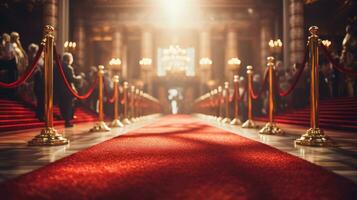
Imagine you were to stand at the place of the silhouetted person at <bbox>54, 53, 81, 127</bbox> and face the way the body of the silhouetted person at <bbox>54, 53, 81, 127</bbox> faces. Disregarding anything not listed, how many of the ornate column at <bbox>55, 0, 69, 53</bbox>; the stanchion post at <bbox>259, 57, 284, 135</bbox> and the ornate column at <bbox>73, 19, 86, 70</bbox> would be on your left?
2

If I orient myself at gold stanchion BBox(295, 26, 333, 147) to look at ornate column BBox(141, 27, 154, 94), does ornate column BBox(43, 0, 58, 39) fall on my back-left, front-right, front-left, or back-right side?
front-left

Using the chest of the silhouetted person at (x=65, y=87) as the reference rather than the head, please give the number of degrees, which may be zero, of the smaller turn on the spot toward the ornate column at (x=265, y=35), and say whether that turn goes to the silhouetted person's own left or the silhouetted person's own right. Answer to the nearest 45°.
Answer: approximately 45° to the silhouetted person's own left

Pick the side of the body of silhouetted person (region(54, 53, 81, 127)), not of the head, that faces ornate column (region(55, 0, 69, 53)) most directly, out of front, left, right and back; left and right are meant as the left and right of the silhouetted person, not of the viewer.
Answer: left

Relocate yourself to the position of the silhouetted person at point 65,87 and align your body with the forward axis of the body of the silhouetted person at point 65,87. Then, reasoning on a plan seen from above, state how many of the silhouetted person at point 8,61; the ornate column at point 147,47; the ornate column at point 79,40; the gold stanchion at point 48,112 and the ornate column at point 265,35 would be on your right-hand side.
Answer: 1

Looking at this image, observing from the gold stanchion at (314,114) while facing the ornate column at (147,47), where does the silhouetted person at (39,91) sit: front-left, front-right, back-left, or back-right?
front-left

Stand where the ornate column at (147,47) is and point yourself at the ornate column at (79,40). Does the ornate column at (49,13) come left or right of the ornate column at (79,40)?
left

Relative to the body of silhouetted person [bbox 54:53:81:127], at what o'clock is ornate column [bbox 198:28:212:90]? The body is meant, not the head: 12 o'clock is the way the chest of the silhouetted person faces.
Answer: The ornate column is roughly at 10 o'clock from the silhouetted person.

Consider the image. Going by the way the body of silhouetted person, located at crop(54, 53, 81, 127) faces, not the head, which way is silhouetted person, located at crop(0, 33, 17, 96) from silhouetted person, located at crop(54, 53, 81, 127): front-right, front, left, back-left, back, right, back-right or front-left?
back-left

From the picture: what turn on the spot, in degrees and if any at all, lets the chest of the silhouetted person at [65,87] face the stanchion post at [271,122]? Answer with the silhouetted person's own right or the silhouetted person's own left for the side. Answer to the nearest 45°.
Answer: approximately 45° to the silhouetted person's own right

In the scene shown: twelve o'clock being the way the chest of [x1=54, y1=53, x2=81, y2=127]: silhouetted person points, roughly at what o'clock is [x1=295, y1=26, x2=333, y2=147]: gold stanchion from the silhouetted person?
The gold stanchion is roughly at 2 o'clock from the silhouetted person.

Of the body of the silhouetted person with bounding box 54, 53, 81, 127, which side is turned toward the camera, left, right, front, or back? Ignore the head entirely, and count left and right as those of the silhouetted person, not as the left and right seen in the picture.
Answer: right

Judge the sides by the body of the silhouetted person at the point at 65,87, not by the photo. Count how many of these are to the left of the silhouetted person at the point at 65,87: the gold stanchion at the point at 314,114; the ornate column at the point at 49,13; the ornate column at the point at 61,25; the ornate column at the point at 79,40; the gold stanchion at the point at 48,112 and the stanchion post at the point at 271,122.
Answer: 3

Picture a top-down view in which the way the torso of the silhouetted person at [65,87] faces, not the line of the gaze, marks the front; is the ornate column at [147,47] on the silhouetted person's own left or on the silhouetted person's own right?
on the silhouetted person's own left
